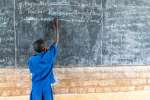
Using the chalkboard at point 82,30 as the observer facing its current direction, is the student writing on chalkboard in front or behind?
in front

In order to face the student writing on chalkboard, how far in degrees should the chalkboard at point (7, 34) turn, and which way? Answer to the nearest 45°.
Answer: approximately 45° to its left

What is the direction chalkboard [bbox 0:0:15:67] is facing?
toward the camera

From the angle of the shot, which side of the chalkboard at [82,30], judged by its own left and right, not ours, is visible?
front
